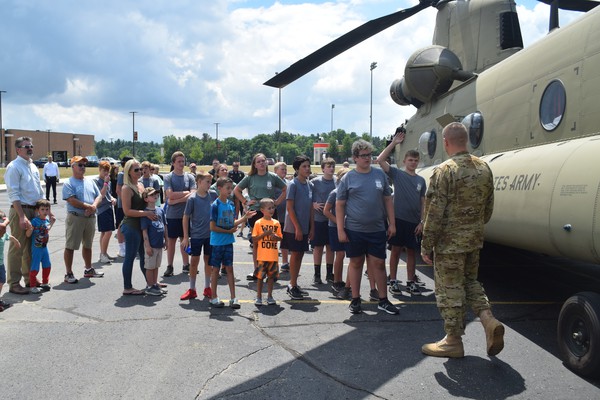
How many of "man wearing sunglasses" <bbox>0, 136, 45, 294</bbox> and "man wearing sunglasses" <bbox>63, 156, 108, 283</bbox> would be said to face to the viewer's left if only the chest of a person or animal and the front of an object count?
0

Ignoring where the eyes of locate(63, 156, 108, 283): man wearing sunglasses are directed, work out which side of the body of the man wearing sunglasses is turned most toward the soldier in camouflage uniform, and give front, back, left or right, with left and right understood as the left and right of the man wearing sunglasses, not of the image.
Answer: front

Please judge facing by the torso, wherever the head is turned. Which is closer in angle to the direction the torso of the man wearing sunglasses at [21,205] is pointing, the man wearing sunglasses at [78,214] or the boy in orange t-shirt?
the boy in orange t-shirt

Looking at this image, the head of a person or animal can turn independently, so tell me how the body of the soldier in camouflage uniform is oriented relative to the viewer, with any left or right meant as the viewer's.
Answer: facing away from the viewer and to the left of the viewer

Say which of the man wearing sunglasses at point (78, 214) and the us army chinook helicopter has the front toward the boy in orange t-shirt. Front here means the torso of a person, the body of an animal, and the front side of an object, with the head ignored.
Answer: the man wearing sunglasses

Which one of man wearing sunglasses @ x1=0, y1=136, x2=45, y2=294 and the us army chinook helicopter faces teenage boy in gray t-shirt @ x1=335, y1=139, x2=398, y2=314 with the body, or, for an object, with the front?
the man wearing sunglasses

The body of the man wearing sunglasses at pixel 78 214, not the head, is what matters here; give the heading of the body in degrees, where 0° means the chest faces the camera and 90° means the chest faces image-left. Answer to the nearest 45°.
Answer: approximately 315°

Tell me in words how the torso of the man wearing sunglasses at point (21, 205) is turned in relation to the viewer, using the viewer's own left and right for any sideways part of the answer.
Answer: facing the viewer and to the right of the viewer

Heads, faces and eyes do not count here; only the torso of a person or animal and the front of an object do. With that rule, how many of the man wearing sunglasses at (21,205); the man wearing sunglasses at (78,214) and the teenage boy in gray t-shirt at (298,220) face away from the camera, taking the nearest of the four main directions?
0

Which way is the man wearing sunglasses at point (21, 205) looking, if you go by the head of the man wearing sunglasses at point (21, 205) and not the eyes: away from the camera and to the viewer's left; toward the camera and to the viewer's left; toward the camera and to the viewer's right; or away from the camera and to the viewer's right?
toward the camera and to the viewer's right

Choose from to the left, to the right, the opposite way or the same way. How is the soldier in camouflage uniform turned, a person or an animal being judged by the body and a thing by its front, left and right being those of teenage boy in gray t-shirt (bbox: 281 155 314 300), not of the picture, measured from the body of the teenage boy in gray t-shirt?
the opposite way

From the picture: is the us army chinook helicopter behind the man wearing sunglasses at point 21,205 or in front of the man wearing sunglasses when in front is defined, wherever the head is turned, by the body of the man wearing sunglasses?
in front

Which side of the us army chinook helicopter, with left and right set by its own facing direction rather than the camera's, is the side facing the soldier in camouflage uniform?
right

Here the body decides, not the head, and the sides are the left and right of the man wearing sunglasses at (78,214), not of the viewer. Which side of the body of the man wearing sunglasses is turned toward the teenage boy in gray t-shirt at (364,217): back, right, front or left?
front
